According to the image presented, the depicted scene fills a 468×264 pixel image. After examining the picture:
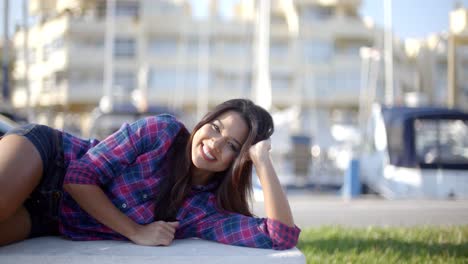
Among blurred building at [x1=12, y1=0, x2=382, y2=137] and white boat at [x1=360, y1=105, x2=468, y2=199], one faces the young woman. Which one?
the blurred building

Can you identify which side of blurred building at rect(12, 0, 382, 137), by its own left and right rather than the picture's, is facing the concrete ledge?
front

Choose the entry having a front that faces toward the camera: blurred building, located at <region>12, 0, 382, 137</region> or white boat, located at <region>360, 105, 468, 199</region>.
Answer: the blurred building

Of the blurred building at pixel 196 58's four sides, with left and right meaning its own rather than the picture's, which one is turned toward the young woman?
front

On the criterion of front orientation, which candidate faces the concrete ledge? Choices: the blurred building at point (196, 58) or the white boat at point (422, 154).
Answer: the blurred building

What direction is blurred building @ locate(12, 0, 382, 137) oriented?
toward the camera

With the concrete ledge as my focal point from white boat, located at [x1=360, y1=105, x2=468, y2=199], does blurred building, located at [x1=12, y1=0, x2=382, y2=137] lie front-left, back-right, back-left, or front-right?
back-right

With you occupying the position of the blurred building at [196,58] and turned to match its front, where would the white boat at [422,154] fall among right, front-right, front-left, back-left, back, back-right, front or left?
front
